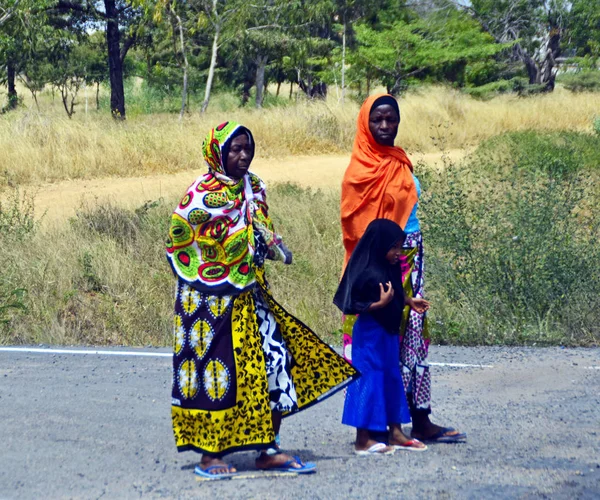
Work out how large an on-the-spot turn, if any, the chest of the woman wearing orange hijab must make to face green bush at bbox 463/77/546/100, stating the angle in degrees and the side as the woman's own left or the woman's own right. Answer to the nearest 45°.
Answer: approximately 135° to the woman's own left

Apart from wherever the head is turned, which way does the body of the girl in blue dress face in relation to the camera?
to the viewer's right

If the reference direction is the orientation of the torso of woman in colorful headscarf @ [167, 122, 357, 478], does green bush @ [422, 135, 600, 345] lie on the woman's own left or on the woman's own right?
on the woman's own left

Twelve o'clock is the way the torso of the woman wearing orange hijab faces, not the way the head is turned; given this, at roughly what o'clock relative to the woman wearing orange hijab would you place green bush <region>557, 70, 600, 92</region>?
The green bush is roughly at 8 o'clock from the woman wearing orange hijab.

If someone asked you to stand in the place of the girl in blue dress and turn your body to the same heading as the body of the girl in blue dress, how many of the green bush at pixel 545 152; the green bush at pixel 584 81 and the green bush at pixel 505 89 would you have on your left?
3

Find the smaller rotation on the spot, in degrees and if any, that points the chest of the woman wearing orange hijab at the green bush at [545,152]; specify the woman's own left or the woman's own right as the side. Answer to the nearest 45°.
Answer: approximately 135° to the woman's own left

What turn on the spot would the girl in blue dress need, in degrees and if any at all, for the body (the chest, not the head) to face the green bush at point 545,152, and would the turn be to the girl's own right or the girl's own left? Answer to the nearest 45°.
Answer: approximately 90° to the girl's own left

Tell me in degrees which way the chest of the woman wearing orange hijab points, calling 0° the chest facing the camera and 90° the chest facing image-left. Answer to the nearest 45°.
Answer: approximately 315°

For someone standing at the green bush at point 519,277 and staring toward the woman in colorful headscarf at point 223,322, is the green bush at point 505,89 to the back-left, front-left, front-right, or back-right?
back-right

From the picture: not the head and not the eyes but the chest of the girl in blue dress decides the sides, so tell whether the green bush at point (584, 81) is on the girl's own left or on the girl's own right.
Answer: on the girl's own left
